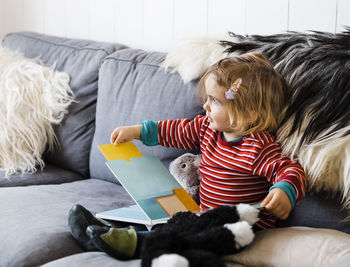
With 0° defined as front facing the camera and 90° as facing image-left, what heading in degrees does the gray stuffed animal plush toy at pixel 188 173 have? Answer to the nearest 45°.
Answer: approximately 45°

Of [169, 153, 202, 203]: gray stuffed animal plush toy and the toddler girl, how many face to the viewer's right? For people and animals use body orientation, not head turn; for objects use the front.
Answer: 0

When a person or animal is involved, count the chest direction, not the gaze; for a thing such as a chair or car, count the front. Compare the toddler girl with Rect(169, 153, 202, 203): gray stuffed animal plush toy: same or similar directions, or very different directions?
same or similar directions

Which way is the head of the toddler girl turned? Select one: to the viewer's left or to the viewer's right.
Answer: to the viewer's left

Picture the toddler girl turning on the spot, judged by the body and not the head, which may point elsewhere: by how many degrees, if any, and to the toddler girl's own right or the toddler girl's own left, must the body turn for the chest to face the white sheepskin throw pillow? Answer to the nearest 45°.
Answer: approximately 90° to the toddler girl's own right

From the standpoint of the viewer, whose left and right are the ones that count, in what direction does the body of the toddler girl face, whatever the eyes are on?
facing the viewer and to the left of the viewer
